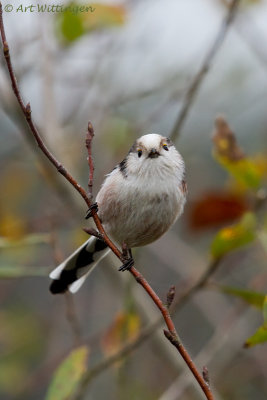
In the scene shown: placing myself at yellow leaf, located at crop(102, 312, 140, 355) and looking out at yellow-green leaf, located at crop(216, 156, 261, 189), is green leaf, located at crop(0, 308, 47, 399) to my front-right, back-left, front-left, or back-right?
back-left

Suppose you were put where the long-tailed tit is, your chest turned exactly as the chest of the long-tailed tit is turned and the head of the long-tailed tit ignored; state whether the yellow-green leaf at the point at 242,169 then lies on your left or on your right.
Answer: on your left

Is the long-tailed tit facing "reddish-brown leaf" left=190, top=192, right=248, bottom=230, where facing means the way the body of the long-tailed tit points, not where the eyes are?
no

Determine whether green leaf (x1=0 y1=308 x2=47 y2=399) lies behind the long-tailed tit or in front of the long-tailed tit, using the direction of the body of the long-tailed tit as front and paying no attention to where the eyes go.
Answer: behind

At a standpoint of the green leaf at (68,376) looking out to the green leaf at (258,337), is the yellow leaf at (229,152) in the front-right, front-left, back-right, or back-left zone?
front-left

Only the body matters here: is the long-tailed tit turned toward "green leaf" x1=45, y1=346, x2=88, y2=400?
no

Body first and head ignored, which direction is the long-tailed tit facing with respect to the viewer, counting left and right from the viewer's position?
facing the viewer and to the right of the viewer

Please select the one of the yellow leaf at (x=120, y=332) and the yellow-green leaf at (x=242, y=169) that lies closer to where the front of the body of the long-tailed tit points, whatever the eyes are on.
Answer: the yellow-green leaf

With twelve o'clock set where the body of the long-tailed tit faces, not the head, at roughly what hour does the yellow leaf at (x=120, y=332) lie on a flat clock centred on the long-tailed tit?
The yellow leaf is roughly at 6 o'clock from the long-tailed tit.
